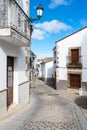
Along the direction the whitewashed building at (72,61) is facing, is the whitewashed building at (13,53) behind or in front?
in front

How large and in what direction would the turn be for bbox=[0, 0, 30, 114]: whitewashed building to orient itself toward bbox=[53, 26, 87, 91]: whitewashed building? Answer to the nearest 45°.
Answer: approximately 90° to its left

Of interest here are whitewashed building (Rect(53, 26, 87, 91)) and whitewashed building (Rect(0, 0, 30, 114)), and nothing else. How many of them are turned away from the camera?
0
